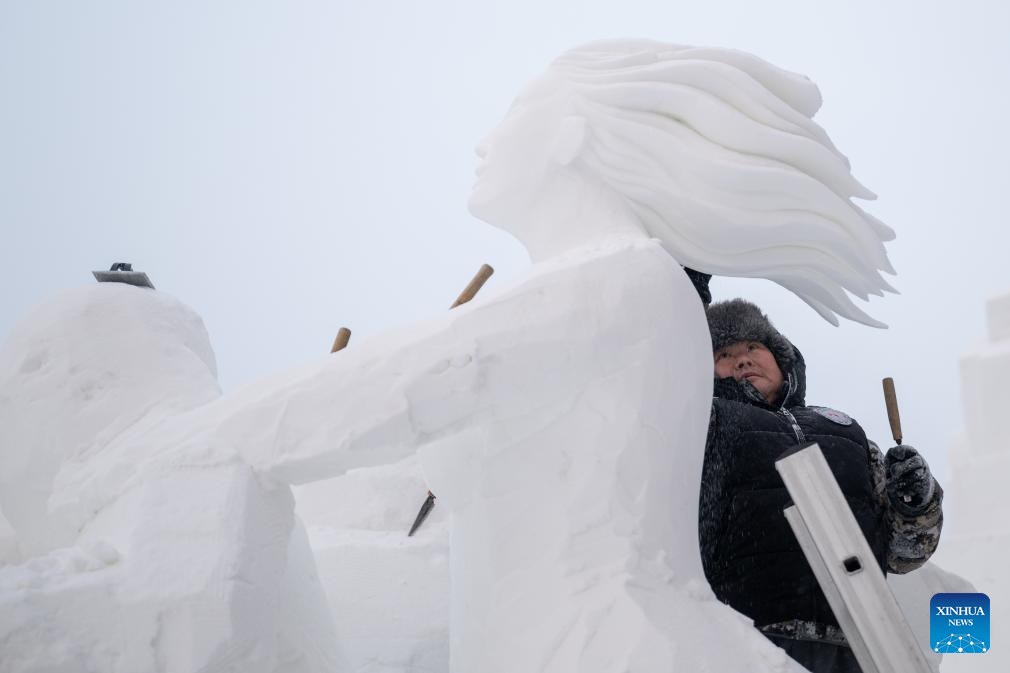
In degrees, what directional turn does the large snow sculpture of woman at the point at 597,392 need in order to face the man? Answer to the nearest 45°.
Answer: approximately 135° to its right

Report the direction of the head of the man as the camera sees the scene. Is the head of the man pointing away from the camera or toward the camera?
toward the camera

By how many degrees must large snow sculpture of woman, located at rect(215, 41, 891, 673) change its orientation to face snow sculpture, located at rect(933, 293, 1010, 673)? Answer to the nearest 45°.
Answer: approximately 135° to its right

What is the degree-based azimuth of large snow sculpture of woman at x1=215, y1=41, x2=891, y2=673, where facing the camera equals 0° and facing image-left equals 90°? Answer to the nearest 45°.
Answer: approximately 90°
